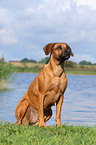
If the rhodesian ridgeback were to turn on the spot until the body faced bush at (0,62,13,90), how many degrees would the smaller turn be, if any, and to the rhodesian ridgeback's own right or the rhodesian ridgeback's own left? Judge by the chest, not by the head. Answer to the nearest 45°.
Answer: approximately 135° to the rhodesian ridgeback's own left
